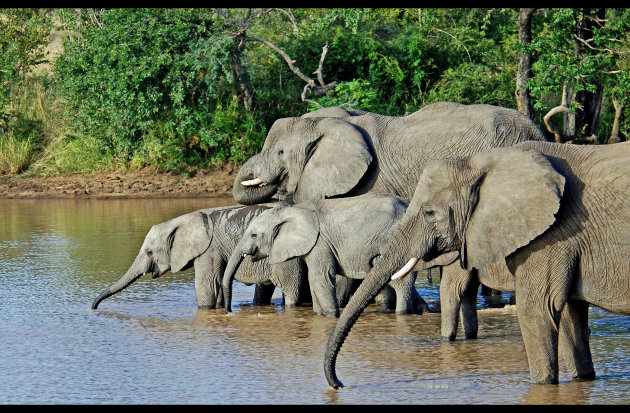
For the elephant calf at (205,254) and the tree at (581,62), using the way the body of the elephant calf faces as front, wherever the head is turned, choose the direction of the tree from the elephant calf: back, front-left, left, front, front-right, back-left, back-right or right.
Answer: back-right

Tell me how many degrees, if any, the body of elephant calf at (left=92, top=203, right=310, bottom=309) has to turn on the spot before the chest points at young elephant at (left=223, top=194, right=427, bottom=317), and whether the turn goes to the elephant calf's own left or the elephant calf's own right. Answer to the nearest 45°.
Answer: approximately 135° to the elephant calf's own left

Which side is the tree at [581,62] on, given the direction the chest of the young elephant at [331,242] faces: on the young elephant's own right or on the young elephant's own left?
on the young elephant's own right

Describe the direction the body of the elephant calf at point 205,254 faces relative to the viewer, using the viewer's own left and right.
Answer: facing to the left of the viewer

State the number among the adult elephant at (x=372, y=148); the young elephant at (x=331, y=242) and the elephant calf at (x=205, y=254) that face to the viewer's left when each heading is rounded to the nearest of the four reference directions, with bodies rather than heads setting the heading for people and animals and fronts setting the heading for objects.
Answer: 3

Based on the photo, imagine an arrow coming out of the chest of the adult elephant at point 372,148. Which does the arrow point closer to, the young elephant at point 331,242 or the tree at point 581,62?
the young elephant

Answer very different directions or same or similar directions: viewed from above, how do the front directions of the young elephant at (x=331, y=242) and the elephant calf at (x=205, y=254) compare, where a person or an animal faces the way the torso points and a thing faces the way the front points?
same or similar directions

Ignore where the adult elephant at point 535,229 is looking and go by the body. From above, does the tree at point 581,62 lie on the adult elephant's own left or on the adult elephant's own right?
on the adult elephant's own right

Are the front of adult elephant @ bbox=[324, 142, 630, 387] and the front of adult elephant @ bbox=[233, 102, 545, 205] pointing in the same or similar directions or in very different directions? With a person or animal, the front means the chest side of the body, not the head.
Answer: same or similar directions

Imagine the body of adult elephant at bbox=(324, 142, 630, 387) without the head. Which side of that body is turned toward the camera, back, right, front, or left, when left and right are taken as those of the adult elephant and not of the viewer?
left

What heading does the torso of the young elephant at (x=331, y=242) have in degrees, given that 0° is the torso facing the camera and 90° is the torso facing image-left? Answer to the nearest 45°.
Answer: approximately 90°

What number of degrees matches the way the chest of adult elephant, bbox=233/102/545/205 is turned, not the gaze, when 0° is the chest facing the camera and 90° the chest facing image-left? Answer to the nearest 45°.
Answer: approximately 90°
